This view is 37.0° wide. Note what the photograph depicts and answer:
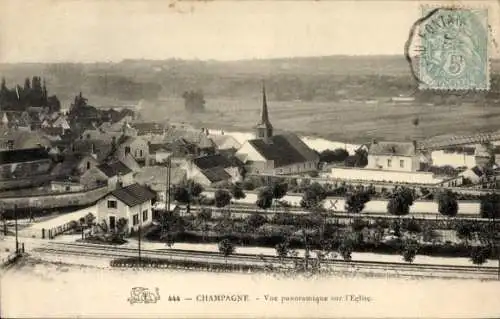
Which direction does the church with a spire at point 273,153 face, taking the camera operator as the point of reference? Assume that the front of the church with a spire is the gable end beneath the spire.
facing the viewer and to the left of the viewer

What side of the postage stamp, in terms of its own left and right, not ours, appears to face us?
front

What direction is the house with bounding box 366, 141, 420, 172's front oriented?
toward the camera

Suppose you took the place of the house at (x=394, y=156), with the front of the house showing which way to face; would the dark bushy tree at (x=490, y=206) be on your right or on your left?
on your left

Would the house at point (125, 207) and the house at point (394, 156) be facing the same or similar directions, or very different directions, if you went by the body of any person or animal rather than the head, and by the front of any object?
same or similar directions

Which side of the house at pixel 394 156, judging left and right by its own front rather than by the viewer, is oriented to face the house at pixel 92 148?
right

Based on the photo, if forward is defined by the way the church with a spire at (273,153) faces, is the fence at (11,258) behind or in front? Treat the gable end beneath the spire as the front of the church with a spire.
in front
